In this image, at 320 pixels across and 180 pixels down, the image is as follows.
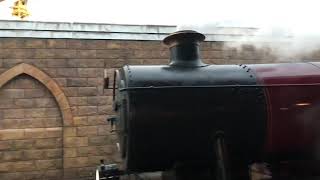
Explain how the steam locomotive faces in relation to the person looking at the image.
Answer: facing to the left of the viewer
